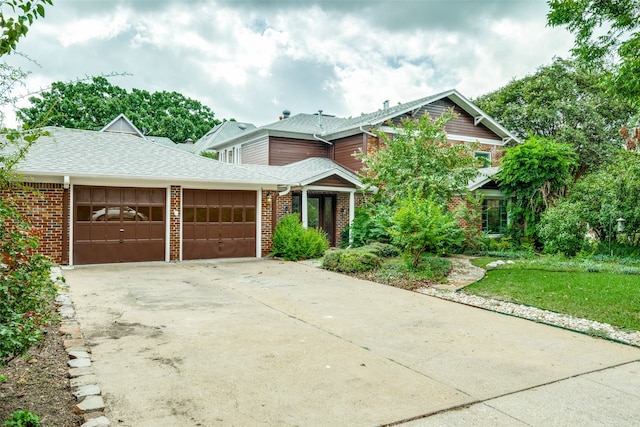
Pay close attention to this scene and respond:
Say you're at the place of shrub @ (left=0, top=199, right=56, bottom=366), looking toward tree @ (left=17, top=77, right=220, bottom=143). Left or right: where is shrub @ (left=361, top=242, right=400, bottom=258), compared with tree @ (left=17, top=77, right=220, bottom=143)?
right

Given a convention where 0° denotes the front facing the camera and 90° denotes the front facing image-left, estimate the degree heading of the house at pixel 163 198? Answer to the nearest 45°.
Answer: approximately 0°

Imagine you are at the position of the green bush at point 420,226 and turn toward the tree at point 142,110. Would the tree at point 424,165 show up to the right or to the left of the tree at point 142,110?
right

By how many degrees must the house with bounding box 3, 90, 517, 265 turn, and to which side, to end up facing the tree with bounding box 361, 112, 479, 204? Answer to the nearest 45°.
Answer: approximately 90° to its left

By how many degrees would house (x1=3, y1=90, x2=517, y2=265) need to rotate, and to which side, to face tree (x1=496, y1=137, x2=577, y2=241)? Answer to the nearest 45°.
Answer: approximately 90° to its left

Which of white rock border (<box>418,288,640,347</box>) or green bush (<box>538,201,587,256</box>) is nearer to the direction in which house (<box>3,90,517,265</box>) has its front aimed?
the white rock border

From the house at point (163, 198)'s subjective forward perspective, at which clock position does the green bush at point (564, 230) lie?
The green bush is roughly at 9 o'clock from the house.

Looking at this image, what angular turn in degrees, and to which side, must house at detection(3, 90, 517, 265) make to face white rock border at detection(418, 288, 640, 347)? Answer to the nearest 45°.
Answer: approximately 45° to its left

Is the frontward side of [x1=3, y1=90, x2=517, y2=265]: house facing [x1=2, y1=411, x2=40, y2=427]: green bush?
yes

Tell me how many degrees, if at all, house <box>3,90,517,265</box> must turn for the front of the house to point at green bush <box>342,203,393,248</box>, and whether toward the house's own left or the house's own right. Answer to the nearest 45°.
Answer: approximately 90° to the house's own left
